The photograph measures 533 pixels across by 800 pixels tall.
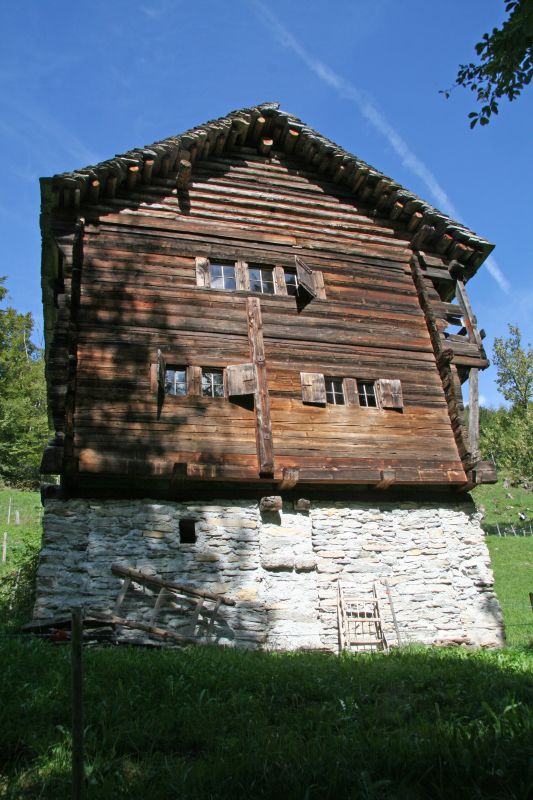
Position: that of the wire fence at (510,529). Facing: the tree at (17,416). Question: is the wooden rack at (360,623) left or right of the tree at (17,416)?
left

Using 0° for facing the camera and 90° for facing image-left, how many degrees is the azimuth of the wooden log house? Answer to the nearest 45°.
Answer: approximately 0°

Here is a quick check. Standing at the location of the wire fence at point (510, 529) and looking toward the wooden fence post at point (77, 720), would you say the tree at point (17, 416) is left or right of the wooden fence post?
right

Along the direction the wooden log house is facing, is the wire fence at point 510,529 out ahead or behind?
behind

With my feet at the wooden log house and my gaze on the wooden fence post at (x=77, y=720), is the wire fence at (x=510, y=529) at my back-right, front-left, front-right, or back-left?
back-left

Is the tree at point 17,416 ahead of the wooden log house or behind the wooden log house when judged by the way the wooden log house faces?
behind
